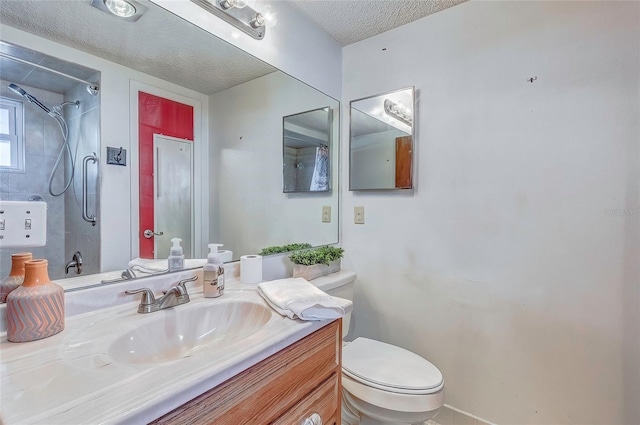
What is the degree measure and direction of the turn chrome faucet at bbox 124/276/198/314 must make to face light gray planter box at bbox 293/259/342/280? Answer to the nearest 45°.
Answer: approximately 90° to its left

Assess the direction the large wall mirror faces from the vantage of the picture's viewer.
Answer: facing the viewer and to the right of the viewer

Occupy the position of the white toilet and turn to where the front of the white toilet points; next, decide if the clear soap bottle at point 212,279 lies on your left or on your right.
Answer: on your right

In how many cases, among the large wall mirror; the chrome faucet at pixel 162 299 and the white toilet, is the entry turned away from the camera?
0

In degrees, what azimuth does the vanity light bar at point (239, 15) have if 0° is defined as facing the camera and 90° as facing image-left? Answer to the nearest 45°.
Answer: approximately 315°

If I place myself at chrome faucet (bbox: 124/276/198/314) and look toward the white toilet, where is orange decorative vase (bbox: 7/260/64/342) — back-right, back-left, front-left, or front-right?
back-right
